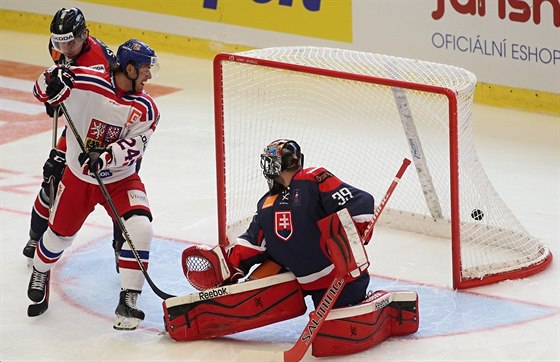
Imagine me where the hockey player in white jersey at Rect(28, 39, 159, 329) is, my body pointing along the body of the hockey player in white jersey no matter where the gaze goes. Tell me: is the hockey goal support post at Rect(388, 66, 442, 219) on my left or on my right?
on my left

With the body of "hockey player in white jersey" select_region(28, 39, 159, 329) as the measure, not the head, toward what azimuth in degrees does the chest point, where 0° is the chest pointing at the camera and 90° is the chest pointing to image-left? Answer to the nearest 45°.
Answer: approximately 0°

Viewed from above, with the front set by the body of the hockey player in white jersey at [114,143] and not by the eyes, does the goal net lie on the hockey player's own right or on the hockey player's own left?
on the hockey player's own left

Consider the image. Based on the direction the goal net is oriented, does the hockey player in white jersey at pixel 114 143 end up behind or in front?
in front
